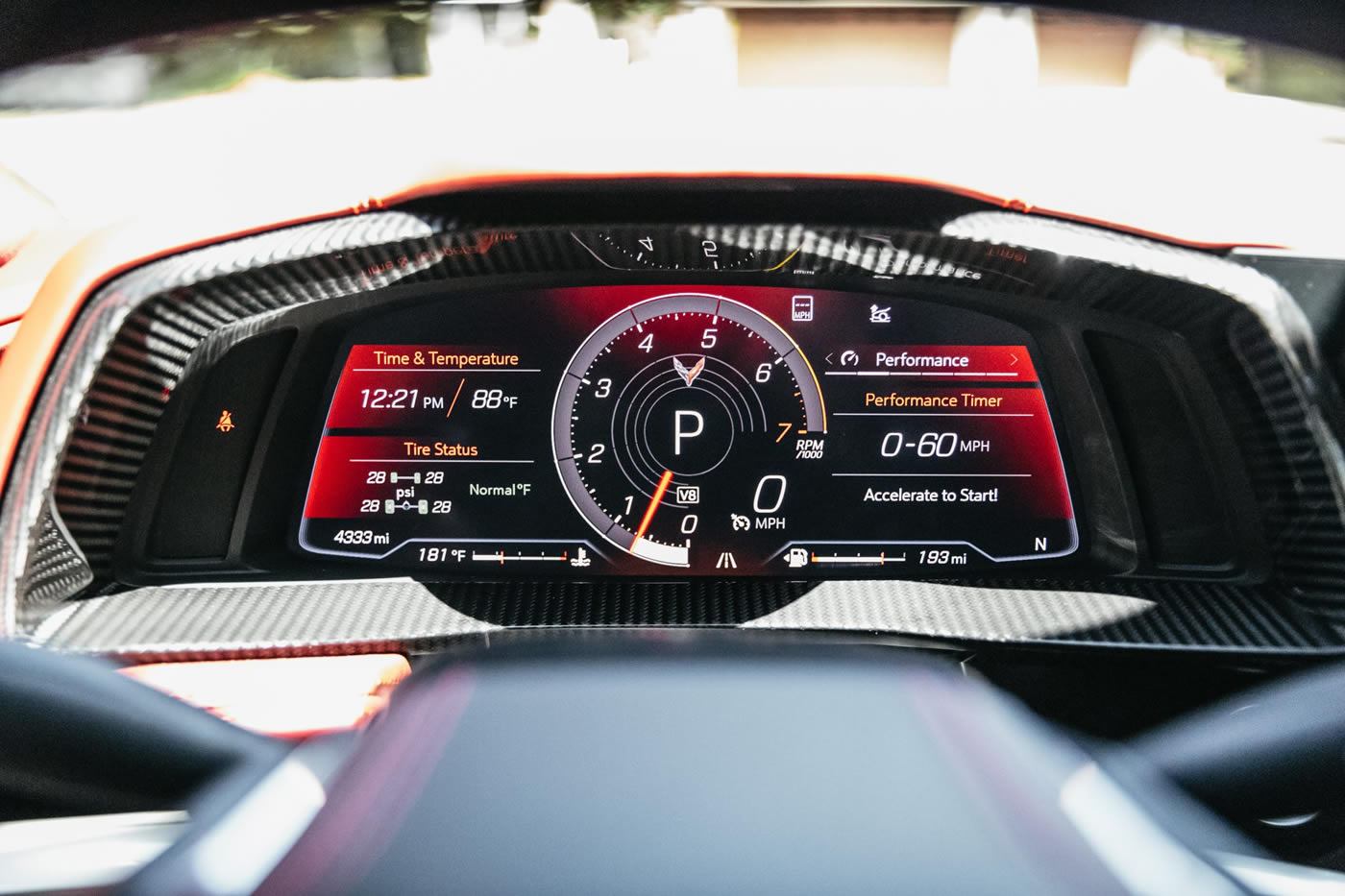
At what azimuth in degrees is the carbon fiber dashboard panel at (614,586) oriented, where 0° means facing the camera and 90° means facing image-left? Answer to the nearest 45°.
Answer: approximately 0°
